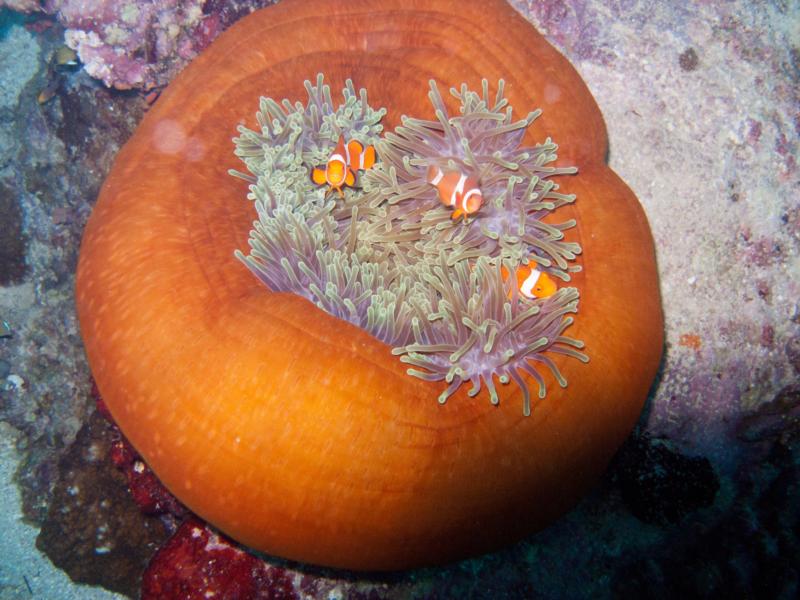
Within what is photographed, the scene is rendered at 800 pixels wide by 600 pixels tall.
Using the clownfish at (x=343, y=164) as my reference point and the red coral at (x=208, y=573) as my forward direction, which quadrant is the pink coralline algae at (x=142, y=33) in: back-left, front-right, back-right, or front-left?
back-right

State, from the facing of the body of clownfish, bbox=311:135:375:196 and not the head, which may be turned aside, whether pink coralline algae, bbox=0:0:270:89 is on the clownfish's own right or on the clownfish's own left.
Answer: on the clownfish's own right

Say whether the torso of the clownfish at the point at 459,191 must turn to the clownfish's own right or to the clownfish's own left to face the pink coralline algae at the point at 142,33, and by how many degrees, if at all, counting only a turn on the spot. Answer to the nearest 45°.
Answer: approximately 180°

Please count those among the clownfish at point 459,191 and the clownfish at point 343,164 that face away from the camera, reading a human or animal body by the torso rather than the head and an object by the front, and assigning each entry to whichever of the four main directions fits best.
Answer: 0

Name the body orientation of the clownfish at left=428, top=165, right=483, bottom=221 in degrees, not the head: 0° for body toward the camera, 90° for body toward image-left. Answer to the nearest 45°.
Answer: approximately 315°
